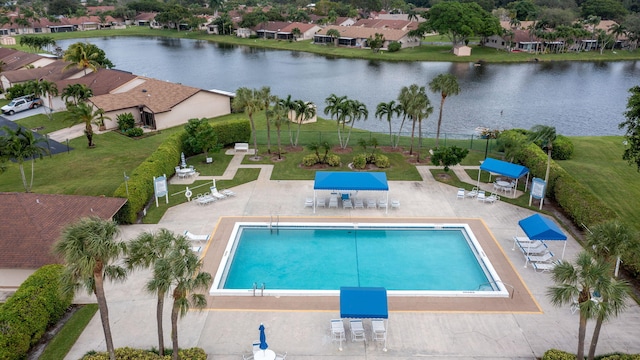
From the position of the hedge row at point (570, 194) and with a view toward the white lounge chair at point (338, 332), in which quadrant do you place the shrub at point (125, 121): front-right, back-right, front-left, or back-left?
front-right

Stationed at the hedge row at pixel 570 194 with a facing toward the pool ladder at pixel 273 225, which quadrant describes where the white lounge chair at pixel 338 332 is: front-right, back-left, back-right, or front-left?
front-left

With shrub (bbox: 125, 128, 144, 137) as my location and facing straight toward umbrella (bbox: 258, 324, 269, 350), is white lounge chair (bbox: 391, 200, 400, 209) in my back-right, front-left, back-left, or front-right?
front-left

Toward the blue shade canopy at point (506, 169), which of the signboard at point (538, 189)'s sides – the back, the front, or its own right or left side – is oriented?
right

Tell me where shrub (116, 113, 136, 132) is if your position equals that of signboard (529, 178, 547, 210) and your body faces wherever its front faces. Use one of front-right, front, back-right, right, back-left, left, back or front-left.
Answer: front-right

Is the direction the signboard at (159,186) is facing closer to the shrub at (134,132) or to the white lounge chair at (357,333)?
the white lounge chair

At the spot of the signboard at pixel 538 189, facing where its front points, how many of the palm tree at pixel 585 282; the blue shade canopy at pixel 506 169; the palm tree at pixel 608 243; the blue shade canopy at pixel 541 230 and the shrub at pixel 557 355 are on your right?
1

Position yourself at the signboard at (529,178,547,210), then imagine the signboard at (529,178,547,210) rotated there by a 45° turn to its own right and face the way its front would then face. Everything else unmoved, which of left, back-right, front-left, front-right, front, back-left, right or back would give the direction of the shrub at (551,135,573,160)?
right

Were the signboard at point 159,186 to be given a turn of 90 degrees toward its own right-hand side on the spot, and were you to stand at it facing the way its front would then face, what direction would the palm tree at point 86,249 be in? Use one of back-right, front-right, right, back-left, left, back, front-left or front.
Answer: front-left

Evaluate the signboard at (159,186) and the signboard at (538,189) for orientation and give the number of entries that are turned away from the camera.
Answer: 0

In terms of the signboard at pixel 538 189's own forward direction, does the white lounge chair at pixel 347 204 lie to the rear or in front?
in front

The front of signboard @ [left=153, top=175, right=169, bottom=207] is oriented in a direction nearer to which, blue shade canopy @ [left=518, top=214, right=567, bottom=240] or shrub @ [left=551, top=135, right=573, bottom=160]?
the blue shade canopy

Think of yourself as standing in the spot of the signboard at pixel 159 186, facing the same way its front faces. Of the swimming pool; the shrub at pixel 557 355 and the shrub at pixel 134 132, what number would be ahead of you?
2

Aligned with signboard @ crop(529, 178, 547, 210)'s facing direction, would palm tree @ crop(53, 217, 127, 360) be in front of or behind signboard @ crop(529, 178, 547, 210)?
in front

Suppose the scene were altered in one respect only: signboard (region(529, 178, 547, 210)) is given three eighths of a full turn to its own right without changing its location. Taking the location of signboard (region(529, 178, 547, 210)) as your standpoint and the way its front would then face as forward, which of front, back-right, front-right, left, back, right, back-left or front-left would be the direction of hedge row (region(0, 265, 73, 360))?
back-left

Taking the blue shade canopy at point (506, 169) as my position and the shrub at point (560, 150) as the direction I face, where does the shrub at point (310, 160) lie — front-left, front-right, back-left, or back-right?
back-left

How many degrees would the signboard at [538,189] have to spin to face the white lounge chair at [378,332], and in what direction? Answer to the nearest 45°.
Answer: approximately 45° to its left

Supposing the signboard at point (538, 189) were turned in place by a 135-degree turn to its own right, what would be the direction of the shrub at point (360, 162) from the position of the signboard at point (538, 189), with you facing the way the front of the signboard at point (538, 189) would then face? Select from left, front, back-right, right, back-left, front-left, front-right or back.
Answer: left

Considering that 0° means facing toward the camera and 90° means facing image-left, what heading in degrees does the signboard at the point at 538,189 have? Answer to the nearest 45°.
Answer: approximately 45°
